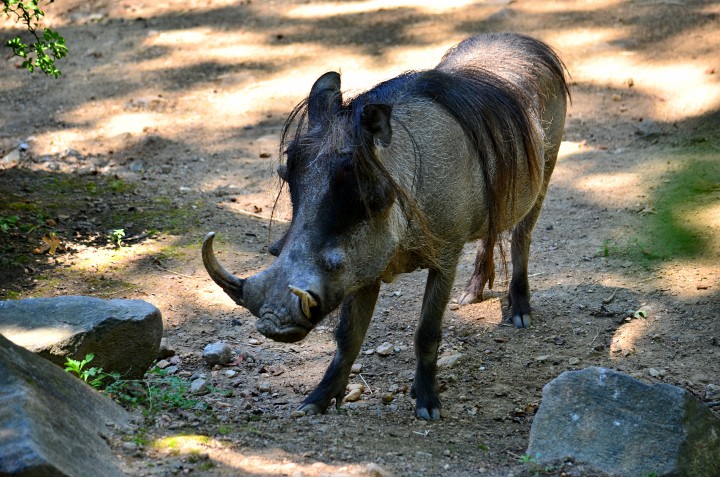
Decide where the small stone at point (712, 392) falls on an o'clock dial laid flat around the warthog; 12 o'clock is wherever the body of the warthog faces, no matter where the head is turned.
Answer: The small stone is roughly at 8 o'clock from the warthog.

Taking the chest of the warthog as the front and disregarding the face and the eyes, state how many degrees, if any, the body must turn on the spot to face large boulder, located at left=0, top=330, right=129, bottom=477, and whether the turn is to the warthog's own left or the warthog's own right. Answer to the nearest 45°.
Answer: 0° — it already faces it

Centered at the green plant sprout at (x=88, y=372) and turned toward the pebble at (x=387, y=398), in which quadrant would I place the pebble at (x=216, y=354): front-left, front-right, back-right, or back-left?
front-left

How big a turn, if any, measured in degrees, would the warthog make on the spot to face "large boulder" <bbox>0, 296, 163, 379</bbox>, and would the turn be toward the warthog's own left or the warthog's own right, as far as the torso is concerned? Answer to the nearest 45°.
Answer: approximately 45° to the warthog's own right

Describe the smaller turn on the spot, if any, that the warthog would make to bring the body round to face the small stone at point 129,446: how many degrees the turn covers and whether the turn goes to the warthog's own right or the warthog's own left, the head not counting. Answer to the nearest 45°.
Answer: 0° — it already faces it

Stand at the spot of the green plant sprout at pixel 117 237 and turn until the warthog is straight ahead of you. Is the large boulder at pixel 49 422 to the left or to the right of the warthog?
right

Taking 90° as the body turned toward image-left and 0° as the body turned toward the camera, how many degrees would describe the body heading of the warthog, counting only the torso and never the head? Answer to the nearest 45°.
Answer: approximately 45°

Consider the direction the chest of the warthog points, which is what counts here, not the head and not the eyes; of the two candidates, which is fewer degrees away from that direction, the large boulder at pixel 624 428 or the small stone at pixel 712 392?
the large boulder

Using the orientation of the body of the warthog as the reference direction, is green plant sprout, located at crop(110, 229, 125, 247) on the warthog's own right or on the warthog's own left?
on the warthog's own right

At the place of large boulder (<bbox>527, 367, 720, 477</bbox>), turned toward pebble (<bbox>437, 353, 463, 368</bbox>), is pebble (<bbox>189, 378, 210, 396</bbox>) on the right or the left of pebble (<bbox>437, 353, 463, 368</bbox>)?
left
